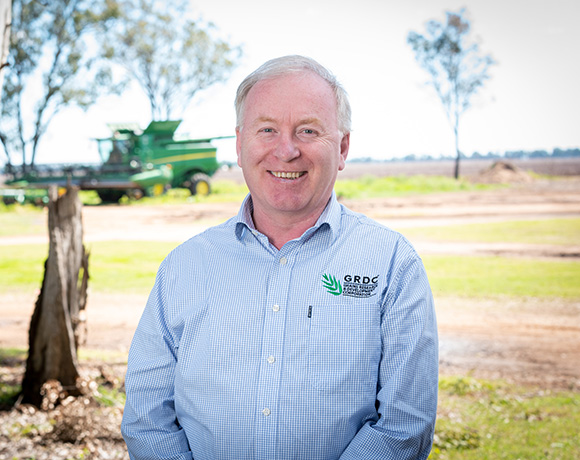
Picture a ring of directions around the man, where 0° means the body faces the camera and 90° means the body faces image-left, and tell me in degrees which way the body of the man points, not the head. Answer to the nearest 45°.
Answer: approximately 0°

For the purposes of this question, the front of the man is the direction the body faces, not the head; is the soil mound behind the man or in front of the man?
behind

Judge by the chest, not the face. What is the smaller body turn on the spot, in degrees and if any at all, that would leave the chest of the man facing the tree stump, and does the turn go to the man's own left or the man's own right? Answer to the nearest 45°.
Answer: approximately 135° to the man's own right
